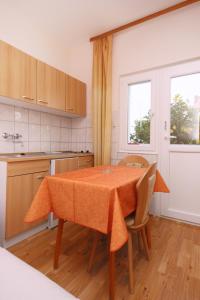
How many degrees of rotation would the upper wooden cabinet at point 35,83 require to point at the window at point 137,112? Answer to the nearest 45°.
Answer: approximately 45° to its left

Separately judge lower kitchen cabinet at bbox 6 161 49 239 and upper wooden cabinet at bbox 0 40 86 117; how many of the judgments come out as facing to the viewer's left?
0

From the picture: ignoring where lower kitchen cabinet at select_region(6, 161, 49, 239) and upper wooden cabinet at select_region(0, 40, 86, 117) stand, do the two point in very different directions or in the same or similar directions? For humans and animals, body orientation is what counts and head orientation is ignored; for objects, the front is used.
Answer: same or similar directions

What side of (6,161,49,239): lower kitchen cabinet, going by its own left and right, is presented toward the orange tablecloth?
front

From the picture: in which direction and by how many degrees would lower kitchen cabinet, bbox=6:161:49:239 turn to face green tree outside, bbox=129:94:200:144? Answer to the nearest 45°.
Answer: approximately 45° to its left

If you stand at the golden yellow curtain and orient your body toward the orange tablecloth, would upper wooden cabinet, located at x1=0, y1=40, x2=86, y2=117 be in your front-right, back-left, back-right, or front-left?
front-right

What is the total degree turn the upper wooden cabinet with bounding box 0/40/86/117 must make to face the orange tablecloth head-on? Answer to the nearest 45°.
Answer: approximately 45° to its right

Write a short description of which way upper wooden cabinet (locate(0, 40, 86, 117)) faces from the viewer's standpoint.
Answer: facing the viewer and to the right of the viewer

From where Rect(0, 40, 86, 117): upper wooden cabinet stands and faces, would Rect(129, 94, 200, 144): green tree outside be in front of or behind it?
in front

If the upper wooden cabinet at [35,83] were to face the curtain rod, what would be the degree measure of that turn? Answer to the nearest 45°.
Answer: approximately 45° to its left
